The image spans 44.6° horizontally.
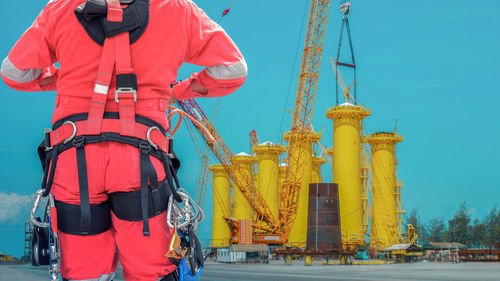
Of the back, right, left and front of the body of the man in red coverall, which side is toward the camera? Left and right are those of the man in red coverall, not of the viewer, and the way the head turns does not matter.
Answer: back
